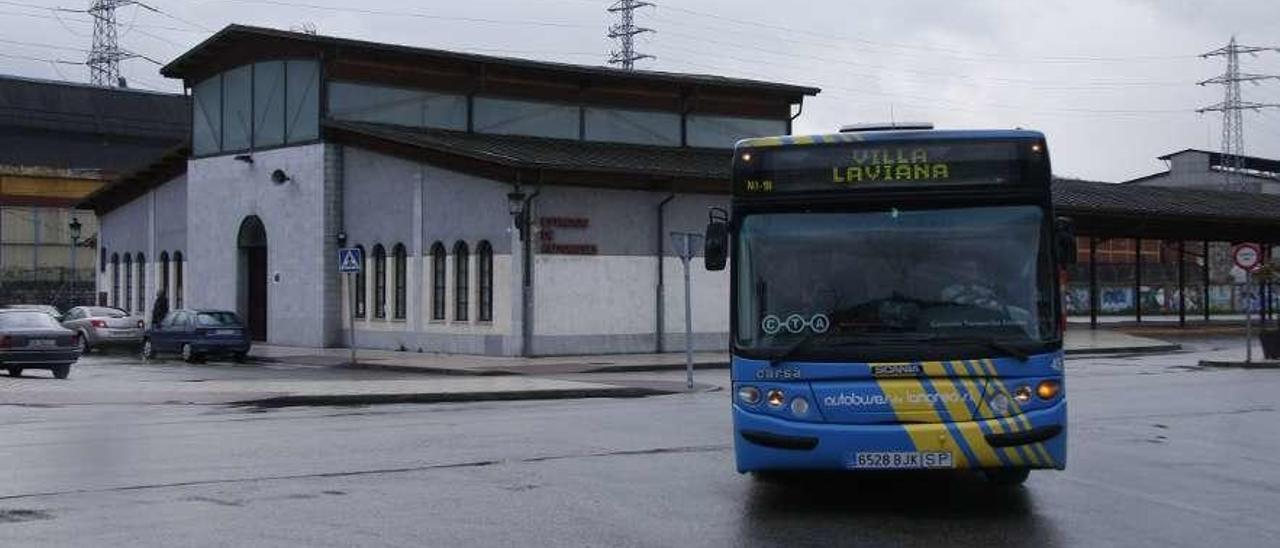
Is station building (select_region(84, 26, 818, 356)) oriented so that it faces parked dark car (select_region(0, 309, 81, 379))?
yes

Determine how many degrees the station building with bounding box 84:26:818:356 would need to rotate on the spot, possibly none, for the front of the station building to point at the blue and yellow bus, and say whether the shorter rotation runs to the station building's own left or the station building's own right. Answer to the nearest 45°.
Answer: approximately 45° to the station building's own left

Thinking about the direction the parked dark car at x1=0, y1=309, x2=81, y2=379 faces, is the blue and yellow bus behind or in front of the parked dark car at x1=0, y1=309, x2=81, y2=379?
behind

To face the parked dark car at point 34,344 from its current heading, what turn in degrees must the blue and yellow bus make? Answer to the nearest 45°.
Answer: approximately 135° to its right

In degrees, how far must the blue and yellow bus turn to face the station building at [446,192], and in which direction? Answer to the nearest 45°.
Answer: approximately 135° to its right

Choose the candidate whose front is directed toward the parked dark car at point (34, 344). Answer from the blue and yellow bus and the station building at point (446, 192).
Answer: the station building

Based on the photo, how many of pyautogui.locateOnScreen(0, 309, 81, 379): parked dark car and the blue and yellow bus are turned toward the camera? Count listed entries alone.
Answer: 1

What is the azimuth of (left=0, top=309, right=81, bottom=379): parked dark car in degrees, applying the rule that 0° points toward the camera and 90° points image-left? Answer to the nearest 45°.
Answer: approximately 135°

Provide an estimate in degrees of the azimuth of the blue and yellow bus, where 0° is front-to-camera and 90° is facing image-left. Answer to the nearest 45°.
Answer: approximately 0°

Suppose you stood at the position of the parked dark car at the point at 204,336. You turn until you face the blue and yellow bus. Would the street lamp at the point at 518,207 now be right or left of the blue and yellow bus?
left
